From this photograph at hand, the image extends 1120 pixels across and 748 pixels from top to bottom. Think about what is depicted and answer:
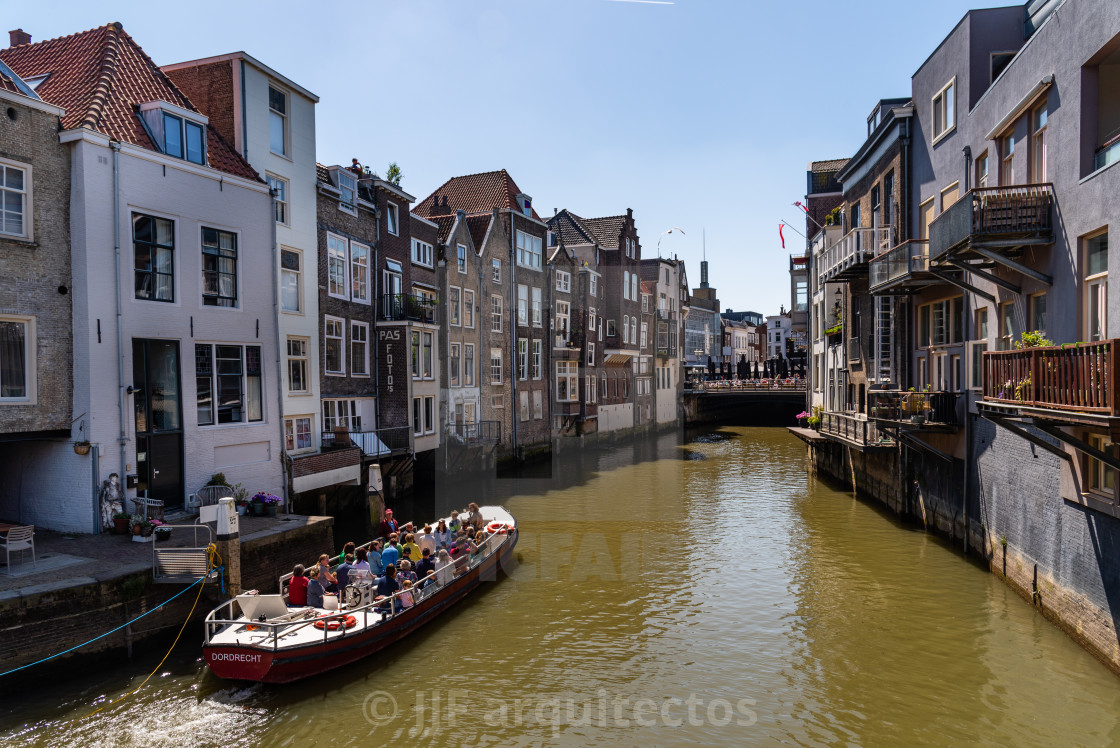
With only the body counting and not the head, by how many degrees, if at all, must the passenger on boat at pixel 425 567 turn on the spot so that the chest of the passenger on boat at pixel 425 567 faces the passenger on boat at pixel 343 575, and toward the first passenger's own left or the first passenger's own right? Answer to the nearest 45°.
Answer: approximately 180°

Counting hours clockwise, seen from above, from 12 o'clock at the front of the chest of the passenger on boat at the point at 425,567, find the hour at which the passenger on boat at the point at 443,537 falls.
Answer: the passenger on boat at the point at 443,537 is roughly at 11 o'clock from the passenger on boat at the point at 425,567.

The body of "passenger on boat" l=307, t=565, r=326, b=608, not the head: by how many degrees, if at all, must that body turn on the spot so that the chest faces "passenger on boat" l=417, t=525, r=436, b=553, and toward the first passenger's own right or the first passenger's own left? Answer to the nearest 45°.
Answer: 0° — they already face them

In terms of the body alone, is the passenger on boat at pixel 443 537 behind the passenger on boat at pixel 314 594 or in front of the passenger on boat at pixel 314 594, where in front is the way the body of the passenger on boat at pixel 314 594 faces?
in front

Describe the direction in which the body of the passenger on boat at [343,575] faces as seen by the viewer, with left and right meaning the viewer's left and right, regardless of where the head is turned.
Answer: facing away from the viewer and to the right of the viewer

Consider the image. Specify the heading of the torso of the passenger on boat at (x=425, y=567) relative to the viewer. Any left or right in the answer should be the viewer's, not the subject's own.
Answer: facing away from the viewer and to the right of the viewer

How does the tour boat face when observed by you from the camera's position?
facing away from the viewer and to the right of the viewer

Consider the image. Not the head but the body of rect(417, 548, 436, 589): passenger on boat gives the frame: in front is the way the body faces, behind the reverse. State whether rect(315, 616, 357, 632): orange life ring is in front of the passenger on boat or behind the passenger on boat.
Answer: behind

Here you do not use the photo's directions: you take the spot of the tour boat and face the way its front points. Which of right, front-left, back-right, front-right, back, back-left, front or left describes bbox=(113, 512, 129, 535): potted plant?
left

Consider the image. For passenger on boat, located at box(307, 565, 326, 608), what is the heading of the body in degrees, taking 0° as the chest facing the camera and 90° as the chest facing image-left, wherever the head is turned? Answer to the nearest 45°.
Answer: approximately 225°

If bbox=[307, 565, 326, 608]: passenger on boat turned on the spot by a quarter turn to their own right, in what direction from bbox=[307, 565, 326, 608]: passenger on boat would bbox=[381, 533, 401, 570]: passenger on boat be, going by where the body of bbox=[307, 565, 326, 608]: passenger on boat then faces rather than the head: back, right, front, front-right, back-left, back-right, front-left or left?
left
